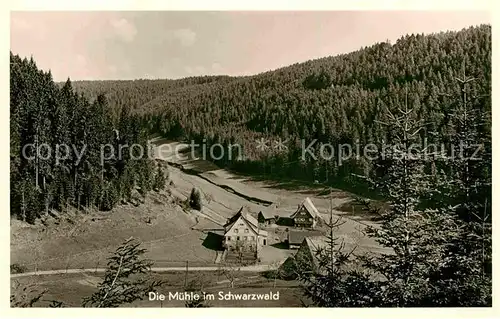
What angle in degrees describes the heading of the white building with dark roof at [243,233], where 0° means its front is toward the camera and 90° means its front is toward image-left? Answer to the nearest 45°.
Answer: approximately 0°

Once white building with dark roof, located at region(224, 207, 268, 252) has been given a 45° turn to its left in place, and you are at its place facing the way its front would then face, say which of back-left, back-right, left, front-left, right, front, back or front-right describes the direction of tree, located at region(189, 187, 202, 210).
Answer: back-right
